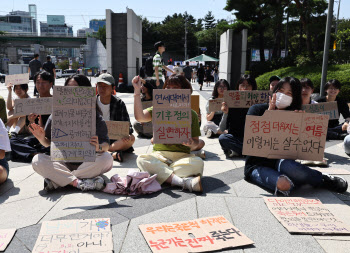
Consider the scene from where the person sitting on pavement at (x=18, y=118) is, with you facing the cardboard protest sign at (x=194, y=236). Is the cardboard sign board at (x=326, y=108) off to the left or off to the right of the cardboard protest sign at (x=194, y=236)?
left

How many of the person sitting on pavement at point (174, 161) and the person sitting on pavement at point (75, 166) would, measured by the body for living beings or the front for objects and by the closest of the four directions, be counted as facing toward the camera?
2

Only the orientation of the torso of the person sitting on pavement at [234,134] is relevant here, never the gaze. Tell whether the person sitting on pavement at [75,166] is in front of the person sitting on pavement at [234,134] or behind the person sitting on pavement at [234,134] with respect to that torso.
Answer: in front

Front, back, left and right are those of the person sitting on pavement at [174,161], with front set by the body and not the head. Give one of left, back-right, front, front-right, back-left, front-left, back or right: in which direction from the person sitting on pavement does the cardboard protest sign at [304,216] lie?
front-left

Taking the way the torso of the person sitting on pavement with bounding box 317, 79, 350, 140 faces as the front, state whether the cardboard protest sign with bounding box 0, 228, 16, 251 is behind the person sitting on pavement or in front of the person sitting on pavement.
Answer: in front

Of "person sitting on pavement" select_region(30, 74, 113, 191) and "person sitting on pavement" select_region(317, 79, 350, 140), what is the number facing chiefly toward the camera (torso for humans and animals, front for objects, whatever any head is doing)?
2

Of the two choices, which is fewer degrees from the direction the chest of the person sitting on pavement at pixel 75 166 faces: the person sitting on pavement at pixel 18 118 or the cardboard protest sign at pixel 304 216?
the cardboard protest sign

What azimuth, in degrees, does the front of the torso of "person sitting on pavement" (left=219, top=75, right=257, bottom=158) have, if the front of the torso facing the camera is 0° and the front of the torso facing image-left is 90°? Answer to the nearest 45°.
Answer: approximately 0°

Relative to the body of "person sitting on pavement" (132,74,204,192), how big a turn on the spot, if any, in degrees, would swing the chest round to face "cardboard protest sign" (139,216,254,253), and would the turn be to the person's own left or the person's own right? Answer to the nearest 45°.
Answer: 0° — they already face it
